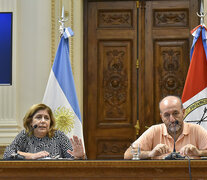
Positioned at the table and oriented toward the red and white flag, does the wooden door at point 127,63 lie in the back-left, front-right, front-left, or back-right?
front-left

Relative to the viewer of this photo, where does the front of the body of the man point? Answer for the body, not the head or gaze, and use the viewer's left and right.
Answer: facing the viewer

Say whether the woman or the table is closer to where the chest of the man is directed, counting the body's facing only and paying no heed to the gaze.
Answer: the table

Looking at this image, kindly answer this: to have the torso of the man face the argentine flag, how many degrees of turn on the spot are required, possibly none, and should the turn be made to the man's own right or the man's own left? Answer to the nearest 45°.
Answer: approximately 135° to the man's own right

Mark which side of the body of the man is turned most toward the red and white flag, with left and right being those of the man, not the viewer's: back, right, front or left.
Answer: back

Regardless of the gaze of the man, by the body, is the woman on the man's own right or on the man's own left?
on the man's own right

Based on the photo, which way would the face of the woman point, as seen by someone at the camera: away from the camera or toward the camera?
toward the camera

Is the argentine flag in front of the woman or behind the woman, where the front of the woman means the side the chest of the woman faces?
behind

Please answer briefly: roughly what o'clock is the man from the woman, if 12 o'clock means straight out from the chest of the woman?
The man is roughly at 10 o'clock from the woman.

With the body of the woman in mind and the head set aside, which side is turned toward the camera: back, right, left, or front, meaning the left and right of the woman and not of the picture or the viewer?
front

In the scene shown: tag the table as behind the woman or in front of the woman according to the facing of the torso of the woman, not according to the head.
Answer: in front

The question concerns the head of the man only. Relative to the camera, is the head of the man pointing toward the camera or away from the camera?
toward the camera

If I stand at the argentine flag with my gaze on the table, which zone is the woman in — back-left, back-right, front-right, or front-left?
front-right

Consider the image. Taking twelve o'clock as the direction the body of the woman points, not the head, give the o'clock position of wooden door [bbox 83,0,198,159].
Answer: The wooden door is roughly at 7 o'clock from the woman.

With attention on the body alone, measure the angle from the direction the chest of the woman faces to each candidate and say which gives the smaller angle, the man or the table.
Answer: the table
